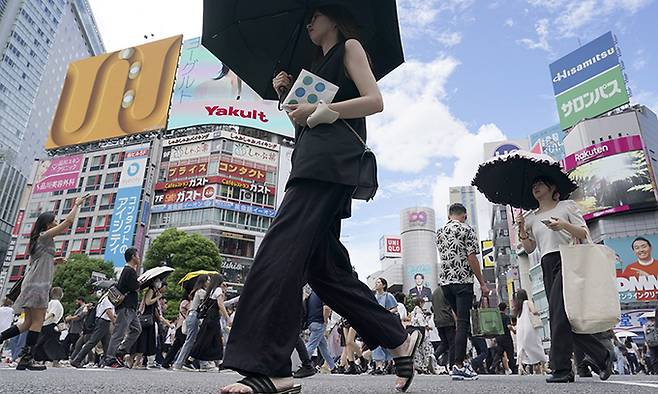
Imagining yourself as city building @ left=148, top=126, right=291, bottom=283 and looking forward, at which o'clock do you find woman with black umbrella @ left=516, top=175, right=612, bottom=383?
The woman with black umbrella is roughly at 12 o'clock from the city building.

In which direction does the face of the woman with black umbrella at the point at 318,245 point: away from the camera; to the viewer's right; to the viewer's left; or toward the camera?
to the viewer's left

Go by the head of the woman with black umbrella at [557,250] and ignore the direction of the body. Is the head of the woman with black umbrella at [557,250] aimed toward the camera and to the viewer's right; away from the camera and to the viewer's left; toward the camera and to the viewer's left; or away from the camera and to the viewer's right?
toward the camera and to the viewer's left

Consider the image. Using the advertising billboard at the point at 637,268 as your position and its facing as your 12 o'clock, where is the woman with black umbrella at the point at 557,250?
The woman with black umbrella is roughly at 12 o'clock from the advertising billboard.

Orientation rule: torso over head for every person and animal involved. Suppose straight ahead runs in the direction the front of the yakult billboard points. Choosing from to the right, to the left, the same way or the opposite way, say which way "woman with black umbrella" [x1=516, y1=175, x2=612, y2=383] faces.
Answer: to the right

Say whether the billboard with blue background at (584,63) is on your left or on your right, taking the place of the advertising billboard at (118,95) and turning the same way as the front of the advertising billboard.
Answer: on your left

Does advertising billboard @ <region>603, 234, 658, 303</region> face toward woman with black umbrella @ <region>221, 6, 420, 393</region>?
yes

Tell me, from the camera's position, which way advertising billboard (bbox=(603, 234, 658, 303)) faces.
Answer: facing the viewer
